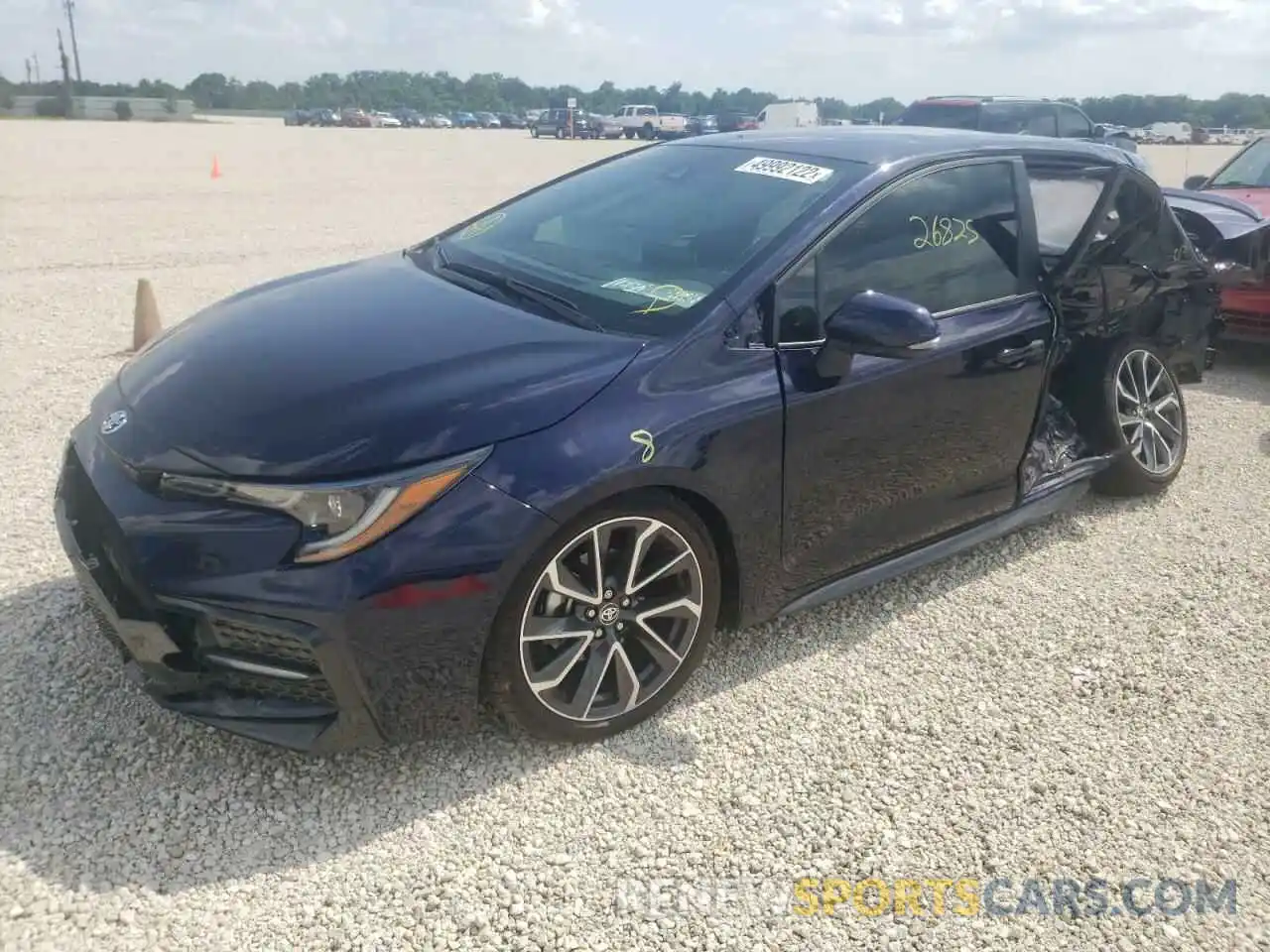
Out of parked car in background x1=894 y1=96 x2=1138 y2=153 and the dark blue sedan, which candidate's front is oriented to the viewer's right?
the parked car in background

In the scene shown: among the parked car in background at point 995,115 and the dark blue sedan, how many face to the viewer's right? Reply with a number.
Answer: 1

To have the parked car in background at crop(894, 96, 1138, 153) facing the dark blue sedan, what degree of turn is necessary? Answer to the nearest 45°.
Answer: approximately 90° to its right

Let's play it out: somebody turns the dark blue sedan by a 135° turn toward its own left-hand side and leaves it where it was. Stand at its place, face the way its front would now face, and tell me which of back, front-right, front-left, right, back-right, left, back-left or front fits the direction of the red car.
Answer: front-left

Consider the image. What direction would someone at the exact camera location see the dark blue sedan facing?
facing the viewer and to the left of the viewer

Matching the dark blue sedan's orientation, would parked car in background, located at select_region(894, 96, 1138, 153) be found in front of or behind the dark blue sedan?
behind

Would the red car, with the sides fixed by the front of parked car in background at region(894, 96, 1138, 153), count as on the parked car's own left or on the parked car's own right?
on the parked car's own right

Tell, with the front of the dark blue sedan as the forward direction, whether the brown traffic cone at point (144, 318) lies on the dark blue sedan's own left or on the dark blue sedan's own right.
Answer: on the dark blue sedan's own right

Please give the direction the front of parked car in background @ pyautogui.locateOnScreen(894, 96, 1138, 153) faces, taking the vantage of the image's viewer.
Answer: facing to the right of the viewer
